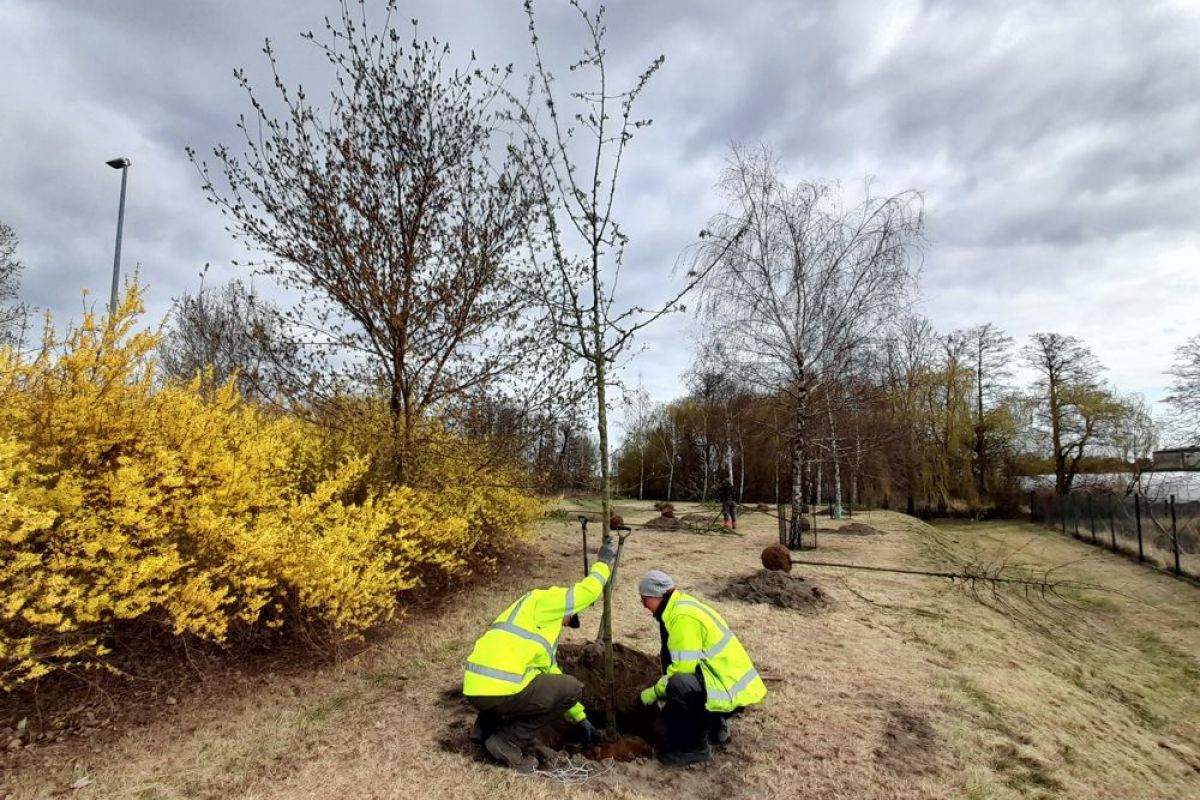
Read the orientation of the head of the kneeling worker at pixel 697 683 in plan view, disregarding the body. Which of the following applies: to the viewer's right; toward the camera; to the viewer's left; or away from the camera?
to the viewer's left

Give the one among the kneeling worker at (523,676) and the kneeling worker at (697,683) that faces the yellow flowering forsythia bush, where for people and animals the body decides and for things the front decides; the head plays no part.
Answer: the kneeling worker at (697,683)

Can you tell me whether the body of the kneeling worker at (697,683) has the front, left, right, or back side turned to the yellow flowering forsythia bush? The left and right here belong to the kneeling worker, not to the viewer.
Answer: front

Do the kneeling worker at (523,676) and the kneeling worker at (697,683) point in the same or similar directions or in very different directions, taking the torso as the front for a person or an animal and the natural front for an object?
very different directions

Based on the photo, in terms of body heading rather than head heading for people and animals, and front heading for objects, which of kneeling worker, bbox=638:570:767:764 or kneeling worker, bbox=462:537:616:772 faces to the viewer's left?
kneeling worker, bbox=638:570:767:764

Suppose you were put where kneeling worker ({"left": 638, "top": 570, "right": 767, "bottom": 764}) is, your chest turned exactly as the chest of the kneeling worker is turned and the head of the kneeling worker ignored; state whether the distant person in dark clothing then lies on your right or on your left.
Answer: on your right

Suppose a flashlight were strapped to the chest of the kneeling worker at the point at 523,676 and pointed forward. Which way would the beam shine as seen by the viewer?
to the viewer's right

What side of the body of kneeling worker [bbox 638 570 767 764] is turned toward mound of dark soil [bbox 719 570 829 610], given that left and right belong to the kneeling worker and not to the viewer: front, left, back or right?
right

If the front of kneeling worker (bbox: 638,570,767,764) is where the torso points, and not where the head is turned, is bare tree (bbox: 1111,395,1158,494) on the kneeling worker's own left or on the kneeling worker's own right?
on the kneeling worker's own right

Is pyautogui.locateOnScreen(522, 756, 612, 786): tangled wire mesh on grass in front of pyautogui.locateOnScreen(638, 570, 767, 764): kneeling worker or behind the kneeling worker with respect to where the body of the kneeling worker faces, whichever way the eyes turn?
in front

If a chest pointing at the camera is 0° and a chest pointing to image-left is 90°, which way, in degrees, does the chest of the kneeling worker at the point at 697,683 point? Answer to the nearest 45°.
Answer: approximately 90°

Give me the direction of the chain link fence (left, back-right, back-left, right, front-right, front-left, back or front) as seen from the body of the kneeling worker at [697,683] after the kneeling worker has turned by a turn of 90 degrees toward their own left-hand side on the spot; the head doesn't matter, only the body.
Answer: back-left
